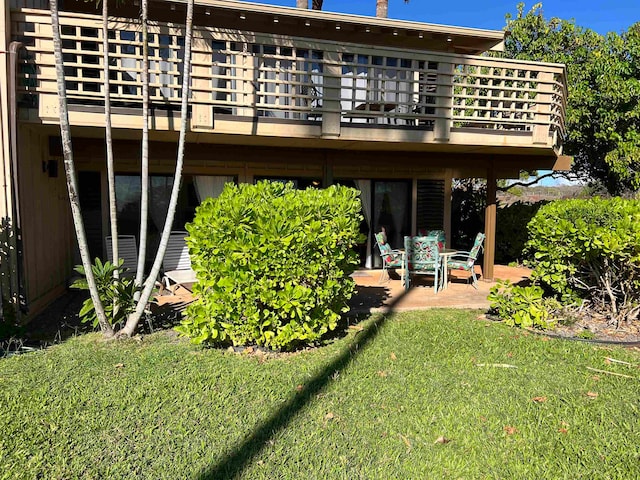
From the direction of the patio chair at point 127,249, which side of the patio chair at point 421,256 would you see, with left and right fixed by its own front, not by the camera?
left

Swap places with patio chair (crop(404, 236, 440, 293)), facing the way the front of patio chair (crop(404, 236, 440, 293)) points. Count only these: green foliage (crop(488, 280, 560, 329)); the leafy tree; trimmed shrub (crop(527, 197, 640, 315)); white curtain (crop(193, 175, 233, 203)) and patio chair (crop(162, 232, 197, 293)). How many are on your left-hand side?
2

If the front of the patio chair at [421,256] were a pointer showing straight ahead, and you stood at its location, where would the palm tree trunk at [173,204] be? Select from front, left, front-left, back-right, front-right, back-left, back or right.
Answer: back-left

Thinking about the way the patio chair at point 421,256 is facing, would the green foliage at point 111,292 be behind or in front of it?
behind

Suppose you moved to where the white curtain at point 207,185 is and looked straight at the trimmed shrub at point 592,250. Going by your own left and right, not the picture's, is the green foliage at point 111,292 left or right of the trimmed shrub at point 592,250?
right

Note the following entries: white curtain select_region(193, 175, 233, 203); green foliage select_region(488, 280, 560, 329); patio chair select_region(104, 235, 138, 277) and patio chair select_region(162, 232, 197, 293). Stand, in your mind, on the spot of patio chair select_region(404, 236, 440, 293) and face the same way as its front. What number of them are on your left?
3

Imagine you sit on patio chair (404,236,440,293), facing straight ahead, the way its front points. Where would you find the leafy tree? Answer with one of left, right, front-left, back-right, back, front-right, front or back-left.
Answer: front-right

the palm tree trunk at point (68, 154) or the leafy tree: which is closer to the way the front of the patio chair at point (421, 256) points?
the leafy tree

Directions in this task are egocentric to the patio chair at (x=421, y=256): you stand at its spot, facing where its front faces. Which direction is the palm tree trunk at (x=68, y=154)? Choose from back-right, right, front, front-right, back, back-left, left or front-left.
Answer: back-left

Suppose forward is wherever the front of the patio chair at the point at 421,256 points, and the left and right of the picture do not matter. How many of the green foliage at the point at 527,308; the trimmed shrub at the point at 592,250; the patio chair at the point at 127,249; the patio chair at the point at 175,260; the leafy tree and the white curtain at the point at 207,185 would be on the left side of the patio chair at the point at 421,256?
3

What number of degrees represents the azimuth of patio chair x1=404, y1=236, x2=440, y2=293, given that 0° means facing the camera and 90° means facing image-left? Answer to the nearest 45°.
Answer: approximately 180°

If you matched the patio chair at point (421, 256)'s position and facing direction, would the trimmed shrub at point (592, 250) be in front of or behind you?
behind
